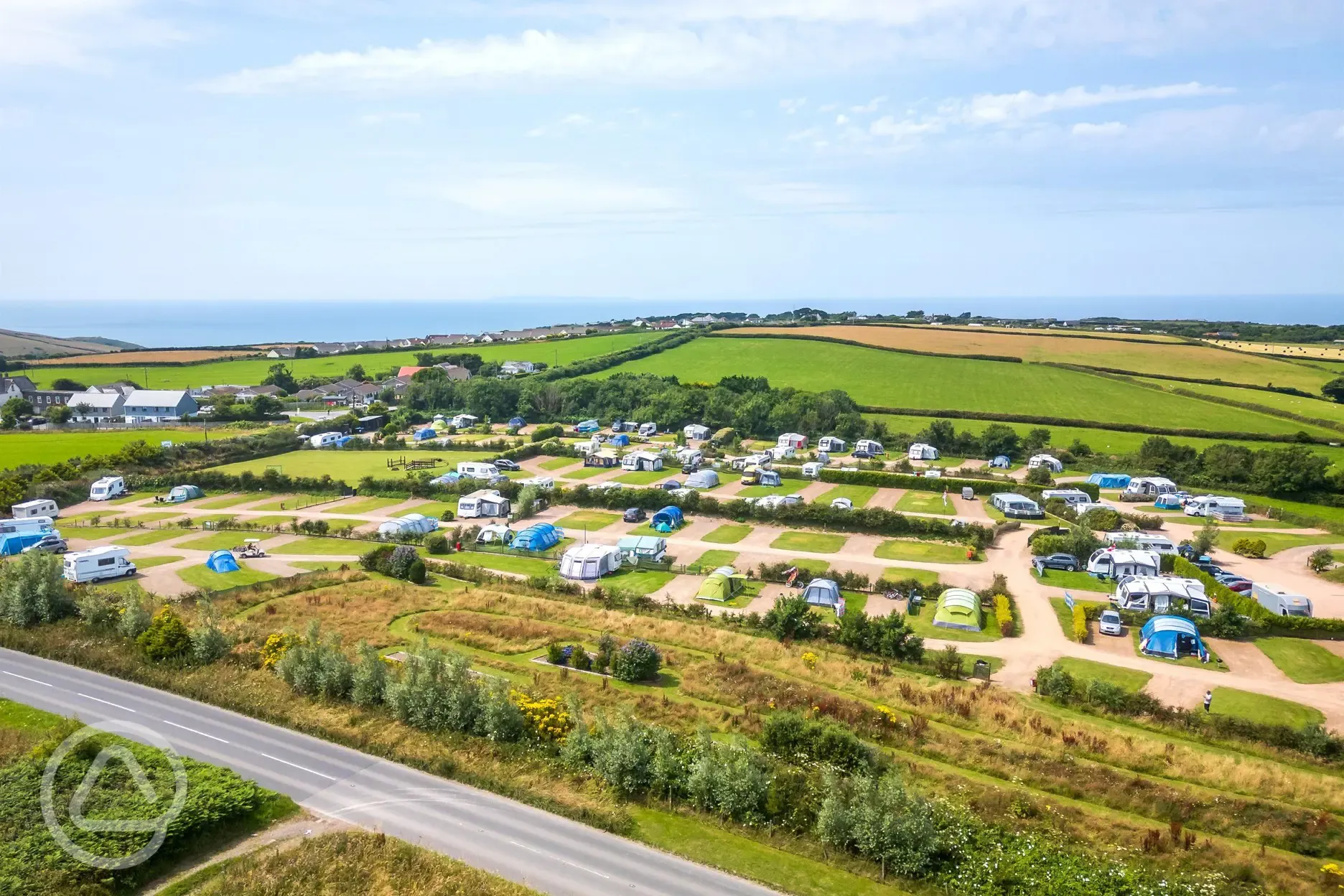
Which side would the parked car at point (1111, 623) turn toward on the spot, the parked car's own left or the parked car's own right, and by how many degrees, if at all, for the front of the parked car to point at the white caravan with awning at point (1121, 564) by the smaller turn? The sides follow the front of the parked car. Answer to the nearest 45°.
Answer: approximately 180°

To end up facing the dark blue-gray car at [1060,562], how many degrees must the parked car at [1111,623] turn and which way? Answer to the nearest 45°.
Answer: approximately 180°

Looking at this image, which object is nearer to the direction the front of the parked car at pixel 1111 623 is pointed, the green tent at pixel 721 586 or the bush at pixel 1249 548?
the green tent

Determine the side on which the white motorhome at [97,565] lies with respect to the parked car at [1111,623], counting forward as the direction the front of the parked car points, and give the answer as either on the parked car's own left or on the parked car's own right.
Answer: on the parked car's own right

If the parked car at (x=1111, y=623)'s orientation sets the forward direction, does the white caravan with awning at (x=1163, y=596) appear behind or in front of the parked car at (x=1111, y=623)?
behind

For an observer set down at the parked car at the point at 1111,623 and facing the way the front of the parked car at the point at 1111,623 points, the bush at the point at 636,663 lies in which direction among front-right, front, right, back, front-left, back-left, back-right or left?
front-right

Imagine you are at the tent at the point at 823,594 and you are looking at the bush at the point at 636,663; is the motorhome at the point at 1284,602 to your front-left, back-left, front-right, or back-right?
back-left

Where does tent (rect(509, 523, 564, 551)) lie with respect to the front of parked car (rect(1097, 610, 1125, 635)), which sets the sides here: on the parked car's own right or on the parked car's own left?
on the parked car's own right

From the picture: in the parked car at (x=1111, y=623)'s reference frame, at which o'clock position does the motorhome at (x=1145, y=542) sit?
The motorhome is roughly at 6 o'clock from the parked car.

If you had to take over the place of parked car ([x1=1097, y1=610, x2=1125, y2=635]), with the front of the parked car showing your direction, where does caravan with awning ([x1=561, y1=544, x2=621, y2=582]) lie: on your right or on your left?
on your right

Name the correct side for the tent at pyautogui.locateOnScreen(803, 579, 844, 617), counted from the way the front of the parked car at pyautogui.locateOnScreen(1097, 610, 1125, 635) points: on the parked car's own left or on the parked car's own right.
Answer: on the parked car's own right

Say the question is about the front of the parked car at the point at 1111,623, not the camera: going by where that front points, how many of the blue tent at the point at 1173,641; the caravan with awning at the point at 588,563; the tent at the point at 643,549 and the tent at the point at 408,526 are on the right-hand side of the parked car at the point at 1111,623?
3

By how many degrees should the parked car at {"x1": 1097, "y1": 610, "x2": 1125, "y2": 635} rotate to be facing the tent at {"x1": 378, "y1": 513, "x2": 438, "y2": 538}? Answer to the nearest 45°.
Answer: approximately 90° to its right
